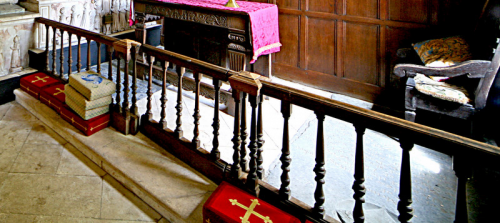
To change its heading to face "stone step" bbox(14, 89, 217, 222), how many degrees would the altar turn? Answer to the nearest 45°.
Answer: approximately 45° to its left

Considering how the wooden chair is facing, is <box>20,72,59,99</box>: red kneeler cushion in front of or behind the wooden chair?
in front

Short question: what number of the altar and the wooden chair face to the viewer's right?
0

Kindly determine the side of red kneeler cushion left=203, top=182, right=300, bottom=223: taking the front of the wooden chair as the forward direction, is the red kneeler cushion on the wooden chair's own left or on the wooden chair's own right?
on the wooden chair's own left

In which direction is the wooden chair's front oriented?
to the viewer's left

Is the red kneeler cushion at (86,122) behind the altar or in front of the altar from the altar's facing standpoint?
in front
